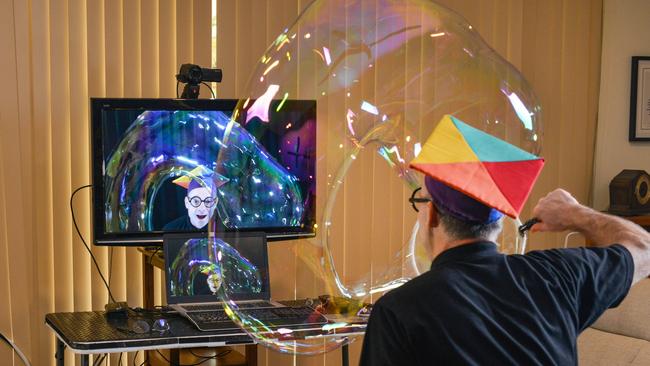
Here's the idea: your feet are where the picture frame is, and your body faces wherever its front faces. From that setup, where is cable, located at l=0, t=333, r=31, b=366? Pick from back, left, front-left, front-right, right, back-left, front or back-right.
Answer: front-right

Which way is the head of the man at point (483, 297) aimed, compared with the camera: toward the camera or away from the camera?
away from the camera

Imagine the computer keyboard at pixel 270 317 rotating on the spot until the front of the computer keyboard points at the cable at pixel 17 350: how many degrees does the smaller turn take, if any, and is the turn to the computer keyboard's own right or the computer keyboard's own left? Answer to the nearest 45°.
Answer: approximately 135° to the computer keyboard's own right

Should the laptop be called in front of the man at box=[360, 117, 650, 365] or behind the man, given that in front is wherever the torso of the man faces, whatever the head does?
in front

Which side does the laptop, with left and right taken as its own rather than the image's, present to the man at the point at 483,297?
front

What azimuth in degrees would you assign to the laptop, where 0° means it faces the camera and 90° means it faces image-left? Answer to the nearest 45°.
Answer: approximately 315°

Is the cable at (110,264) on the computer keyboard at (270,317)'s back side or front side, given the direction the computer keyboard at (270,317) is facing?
on the back side
